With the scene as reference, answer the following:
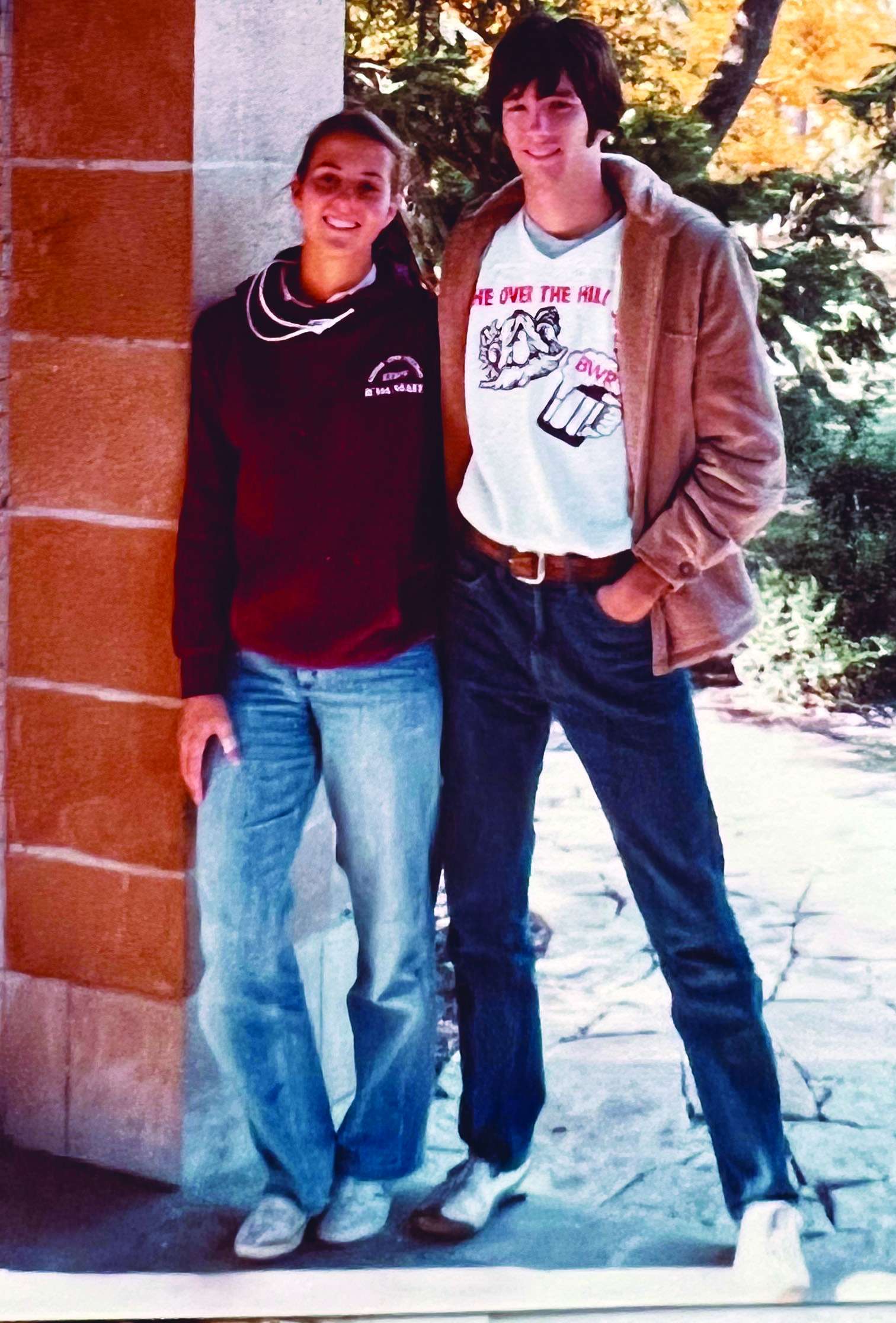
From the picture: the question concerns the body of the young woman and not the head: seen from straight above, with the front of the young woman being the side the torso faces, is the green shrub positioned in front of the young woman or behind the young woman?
behind

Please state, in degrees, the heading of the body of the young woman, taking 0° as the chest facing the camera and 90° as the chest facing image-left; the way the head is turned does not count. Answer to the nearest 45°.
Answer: approximately 0°
